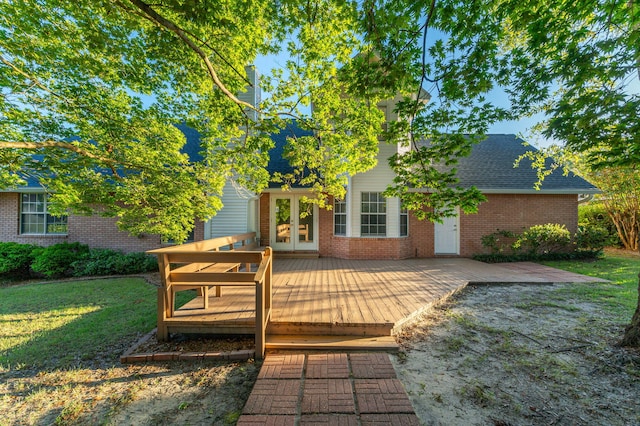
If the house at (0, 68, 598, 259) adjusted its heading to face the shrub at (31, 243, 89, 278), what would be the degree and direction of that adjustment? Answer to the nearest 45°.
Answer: approximately 90° to its right
